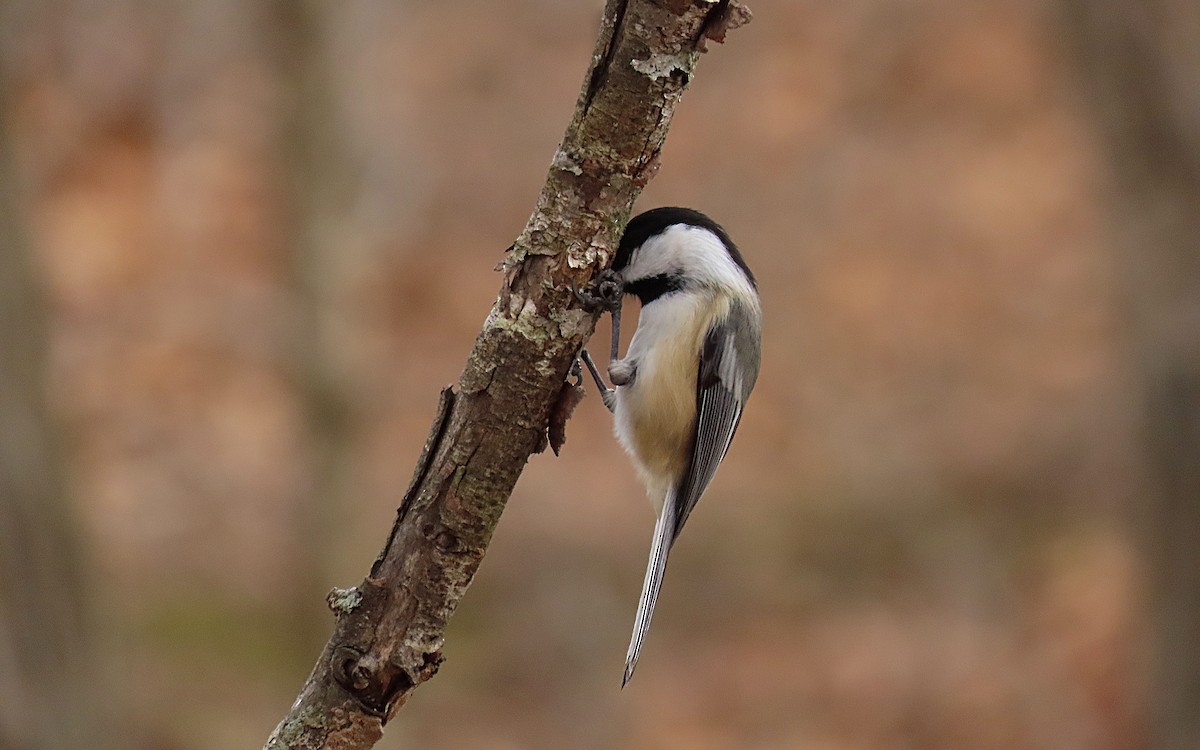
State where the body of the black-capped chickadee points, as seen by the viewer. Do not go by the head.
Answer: to the viewer's left

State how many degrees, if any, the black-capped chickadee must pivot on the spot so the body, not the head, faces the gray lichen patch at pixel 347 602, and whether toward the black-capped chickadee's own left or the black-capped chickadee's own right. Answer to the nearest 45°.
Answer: approximately 45° to the black-capped chickadee's own left

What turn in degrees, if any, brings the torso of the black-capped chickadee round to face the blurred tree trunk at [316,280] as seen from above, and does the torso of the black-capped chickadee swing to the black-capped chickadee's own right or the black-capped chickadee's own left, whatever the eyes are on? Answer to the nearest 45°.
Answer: approximately 45° to the black-capped chickadee's own right

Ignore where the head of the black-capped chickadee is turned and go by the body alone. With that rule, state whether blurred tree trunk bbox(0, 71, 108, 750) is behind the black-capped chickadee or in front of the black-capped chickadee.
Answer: in front

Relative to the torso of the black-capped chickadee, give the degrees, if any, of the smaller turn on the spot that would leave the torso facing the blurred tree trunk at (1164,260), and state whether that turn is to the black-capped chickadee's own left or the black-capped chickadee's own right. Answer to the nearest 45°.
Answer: approximately 135° to the black-capped chickadee's own right
